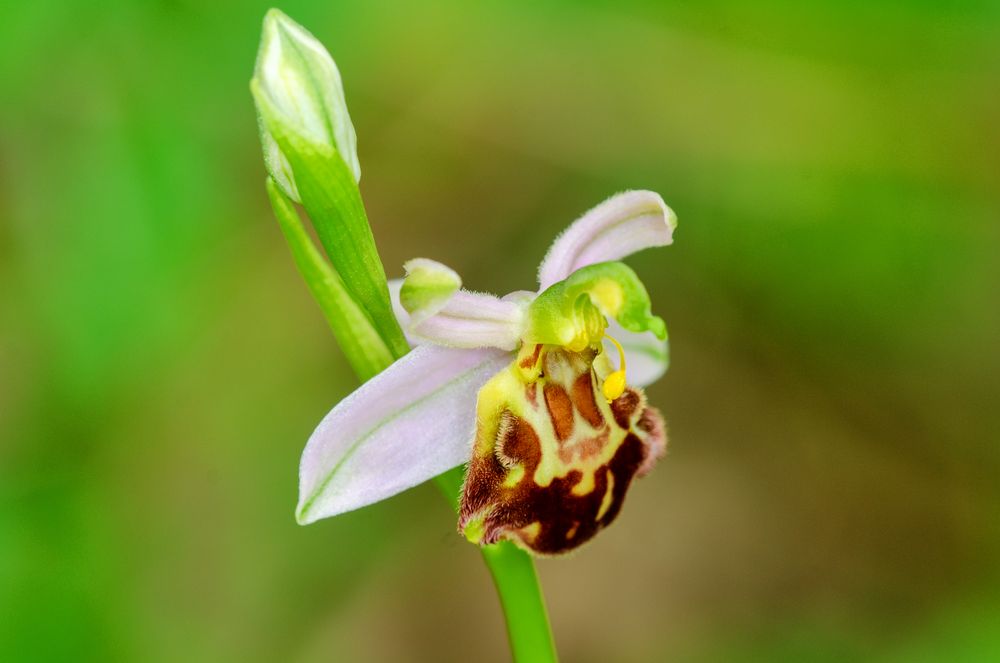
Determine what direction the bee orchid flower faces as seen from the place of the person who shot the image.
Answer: facing the viewer and to the right of the viewer
